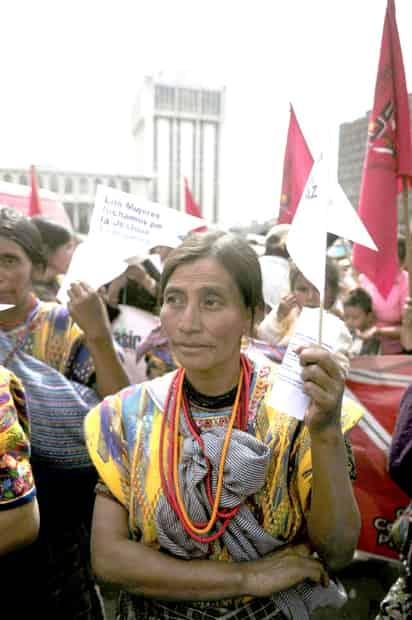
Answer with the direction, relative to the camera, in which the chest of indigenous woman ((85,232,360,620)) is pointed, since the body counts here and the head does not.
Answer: toward the camera

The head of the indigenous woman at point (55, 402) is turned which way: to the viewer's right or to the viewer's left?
to the viewer's right

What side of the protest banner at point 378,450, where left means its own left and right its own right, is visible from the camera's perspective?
front

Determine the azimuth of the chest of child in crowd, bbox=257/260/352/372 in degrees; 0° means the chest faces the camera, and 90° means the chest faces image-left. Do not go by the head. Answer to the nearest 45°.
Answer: approximately 0°

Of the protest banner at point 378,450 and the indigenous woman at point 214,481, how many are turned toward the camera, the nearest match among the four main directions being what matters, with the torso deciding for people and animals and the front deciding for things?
2

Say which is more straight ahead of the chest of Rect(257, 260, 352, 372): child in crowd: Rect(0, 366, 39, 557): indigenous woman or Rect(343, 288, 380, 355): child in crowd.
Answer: the indigenous woman

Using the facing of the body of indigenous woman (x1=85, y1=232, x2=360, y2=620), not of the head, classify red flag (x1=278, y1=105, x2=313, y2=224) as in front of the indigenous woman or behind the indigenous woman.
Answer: behind

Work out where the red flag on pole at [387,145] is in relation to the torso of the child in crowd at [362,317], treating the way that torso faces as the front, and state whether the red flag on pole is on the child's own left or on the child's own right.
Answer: on the child's own left

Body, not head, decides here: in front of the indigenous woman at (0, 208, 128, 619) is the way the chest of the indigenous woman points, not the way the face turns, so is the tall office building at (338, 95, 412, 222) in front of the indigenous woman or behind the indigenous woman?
behind

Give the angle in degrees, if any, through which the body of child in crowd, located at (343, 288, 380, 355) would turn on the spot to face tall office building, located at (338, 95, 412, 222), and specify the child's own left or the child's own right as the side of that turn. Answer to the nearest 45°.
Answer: approximately 135° to the child's own right
